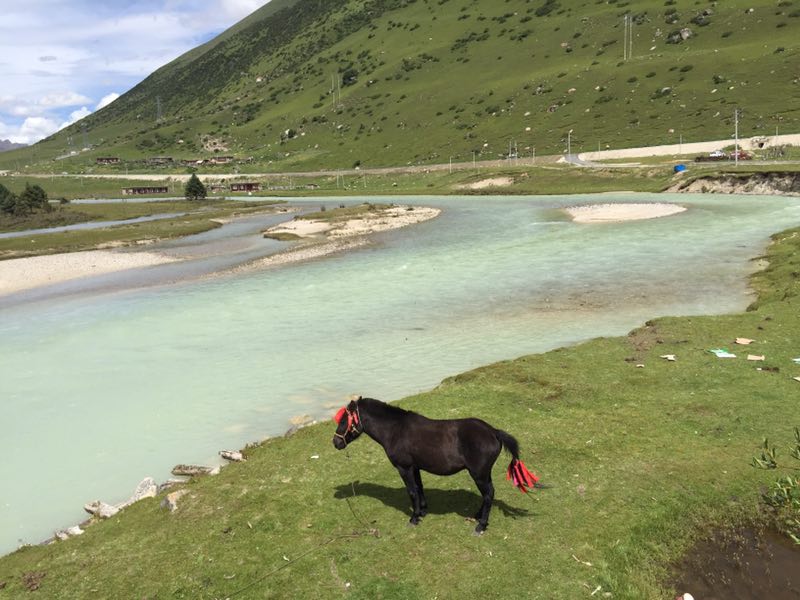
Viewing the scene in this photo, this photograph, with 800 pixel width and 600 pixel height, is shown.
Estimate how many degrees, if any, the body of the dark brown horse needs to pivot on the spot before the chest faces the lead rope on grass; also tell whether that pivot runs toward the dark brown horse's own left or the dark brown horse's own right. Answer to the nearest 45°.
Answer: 0° — it already faces it

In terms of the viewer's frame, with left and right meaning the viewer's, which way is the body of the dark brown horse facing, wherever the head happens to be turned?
facing to the left of the viewer

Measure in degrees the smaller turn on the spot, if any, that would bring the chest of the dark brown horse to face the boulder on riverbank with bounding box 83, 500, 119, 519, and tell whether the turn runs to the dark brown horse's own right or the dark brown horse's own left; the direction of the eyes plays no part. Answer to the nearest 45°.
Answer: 0° — it already faces it

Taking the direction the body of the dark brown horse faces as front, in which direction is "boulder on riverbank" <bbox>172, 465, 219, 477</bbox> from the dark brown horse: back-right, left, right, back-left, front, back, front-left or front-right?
front-right
